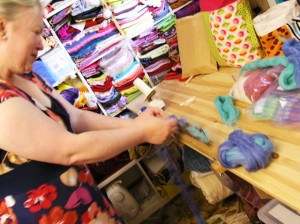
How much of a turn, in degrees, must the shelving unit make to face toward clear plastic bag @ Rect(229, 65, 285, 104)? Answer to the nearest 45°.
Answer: approximately 45° to its left

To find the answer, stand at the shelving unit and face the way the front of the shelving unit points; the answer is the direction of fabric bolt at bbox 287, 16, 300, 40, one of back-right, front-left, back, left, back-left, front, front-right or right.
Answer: front-left

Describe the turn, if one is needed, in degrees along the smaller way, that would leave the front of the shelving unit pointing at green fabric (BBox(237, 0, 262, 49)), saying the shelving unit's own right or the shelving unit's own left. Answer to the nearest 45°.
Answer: approximately 45° to the shelving unit's own left

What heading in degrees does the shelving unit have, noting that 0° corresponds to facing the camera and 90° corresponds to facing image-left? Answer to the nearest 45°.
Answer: approximately 0°
